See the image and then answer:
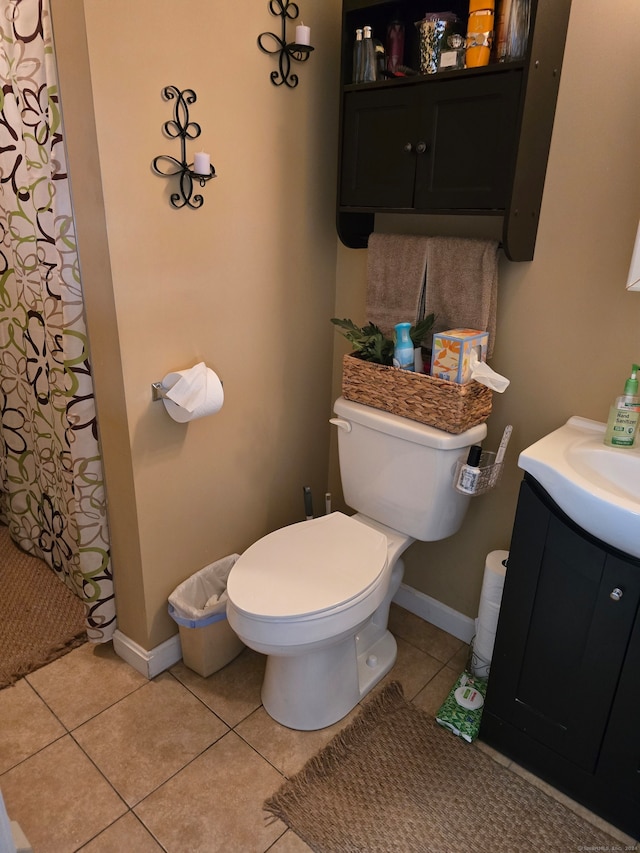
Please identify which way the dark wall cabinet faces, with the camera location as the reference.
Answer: facing the viewer and to the left of the viewer

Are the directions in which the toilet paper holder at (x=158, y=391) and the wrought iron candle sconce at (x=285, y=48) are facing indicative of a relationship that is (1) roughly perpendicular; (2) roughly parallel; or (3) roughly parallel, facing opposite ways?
roughly parallel

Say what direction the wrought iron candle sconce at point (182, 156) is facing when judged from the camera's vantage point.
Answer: facing the viewer and to the right of the viewer

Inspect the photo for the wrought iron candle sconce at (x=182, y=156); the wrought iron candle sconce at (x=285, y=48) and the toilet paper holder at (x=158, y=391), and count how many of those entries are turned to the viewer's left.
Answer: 0

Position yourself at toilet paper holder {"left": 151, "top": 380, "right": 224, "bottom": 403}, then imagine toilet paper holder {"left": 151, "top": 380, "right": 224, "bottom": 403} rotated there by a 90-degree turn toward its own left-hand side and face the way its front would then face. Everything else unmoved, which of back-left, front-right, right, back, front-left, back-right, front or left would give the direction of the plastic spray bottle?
front-right

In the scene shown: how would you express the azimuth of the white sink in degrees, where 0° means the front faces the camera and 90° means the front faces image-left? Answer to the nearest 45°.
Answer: approximately 45°
